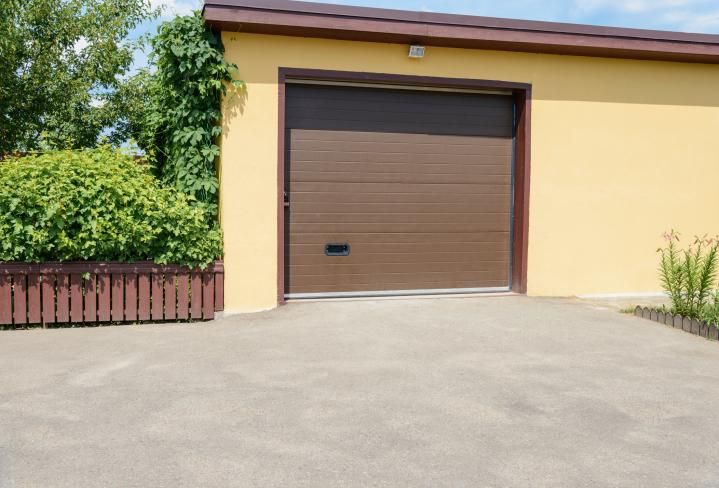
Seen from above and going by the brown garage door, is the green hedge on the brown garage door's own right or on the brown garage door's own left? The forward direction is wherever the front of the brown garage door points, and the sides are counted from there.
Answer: on the brown garage door's own right

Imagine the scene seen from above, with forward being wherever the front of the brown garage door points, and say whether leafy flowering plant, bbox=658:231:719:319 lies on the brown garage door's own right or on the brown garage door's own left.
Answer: on the brown garage door's own left

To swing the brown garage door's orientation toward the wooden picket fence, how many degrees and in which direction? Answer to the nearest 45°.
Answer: approximately 45° to its right

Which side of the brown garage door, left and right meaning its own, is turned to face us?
front

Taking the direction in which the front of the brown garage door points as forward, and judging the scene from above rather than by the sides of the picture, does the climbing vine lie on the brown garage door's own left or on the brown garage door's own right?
on the brown garage door's own right
